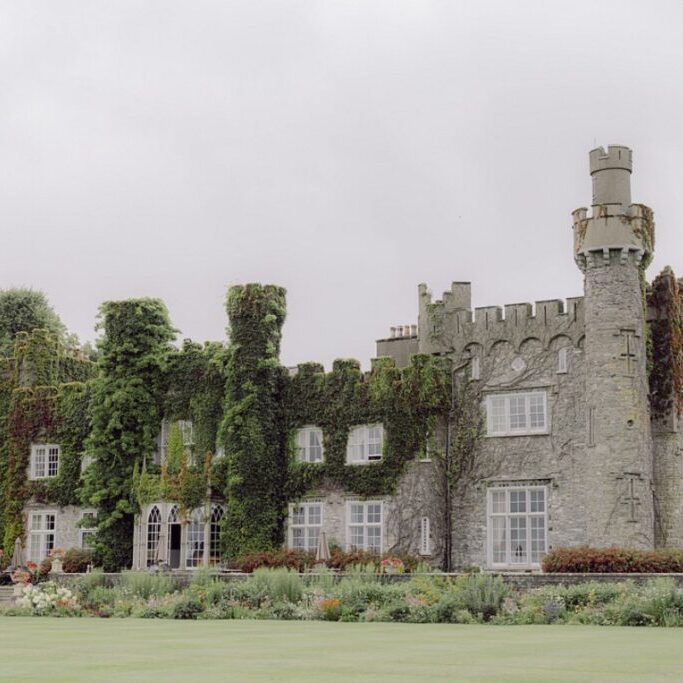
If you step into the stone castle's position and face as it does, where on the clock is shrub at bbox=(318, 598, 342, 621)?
The shrub is roughly at 1 o'clock from the stone castle.

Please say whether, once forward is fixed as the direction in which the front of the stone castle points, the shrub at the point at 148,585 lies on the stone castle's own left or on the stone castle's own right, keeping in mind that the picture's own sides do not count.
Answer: on the stone castle's own right

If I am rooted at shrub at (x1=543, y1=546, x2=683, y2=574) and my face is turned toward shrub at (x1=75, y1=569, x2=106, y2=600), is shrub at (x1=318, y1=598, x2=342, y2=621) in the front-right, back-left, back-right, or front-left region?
front-left

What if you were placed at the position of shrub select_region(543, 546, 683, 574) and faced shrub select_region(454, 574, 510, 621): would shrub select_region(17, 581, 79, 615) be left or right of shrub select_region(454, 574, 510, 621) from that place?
right

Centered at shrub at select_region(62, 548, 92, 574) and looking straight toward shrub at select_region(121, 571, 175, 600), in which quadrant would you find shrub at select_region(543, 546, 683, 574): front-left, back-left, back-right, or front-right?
front-left

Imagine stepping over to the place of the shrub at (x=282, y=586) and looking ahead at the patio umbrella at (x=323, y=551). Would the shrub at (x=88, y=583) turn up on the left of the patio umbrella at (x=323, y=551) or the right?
left

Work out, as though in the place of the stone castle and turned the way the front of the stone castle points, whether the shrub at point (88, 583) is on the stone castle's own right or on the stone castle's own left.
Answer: on the stone castle's own right

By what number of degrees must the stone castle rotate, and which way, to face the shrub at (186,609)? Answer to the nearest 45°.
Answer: approximately 45° to its right

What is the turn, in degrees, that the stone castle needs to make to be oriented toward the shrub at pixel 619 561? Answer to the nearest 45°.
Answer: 0° — it already faces it

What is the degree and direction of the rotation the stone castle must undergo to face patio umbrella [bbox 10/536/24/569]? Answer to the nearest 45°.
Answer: approximately 90° to its right

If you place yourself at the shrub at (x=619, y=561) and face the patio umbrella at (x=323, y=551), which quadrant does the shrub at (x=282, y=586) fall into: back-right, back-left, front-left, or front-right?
front-left

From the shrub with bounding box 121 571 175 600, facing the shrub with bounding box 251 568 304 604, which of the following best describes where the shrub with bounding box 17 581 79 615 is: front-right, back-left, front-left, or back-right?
back-right

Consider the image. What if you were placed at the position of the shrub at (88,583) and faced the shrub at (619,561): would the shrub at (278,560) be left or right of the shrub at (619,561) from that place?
left

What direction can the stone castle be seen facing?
toward the camera
